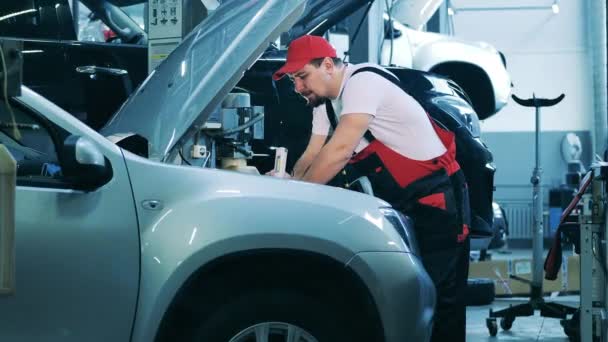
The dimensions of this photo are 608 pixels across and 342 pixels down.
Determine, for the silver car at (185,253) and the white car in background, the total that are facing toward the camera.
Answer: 0

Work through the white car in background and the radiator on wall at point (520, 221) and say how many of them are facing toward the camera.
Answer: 1

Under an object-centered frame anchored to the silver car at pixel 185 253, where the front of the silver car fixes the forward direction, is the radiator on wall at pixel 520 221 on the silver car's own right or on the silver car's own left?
on the silver car's own left

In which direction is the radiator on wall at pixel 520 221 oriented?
toward the camera

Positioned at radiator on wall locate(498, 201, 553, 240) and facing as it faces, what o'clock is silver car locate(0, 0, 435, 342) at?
The silver car is roughly at 12 o'clock from the radiator on wall.

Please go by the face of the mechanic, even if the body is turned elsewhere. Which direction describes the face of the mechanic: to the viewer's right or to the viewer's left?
to the viewer's left

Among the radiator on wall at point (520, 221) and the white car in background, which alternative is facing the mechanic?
the radiator on wall

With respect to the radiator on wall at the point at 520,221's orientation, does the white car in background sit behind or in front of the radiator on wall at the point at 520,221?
in front

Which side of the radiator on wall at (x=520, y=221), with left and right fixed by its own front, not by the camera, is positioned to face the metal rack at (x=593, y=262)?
front

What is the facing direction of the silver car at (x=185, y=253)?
to the viewer's right

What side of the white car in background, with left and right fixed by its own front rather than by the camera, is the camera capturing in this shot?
right

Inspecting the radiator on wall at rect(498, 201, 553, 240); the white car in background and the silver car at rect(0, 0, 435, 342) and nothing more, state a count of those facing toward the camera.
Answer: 1

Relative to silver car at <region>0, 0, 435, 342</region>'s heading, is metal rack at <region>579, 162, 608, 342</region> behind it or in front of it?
in front

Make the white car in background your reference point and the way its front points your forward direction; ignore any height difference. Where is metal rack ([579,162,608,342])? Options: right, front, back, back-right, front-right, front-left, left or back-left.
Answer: right

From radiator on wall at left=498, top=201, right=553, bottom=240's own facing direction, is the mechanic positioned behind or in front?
in front
